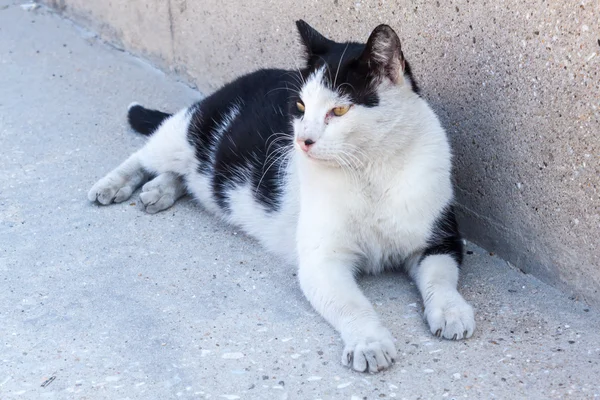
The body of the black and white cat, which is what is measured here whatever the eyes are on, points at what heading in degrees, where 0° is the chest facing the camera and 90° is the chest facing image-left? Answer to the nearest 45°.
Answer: approximately 315°
